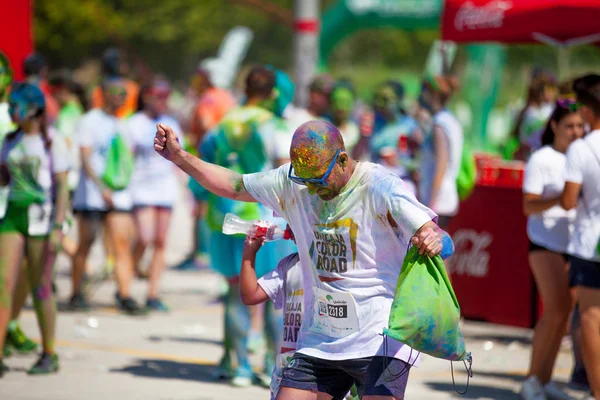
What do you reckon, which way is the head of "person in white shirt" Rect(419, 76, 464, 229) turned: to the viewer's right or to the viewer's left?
to the viewer's left

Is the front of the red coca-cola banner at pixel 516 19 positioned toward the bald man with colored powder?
yes

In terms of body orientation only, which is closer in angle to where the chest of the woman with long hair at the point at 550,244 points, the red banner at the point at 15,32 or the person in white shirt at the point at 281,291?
the person in white shirt

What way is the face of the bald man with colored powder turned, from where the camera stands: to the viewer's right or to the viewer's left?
to the viewer's left

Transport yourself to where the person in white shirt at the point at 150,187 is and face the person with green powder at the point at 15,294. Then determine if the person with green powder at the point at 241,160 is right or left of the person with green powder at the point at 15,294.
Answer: left

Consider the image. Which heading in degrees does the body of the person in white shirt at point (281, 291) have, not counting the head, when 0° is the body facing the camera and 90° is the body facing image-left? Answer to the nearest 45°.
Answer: approximately 0°
